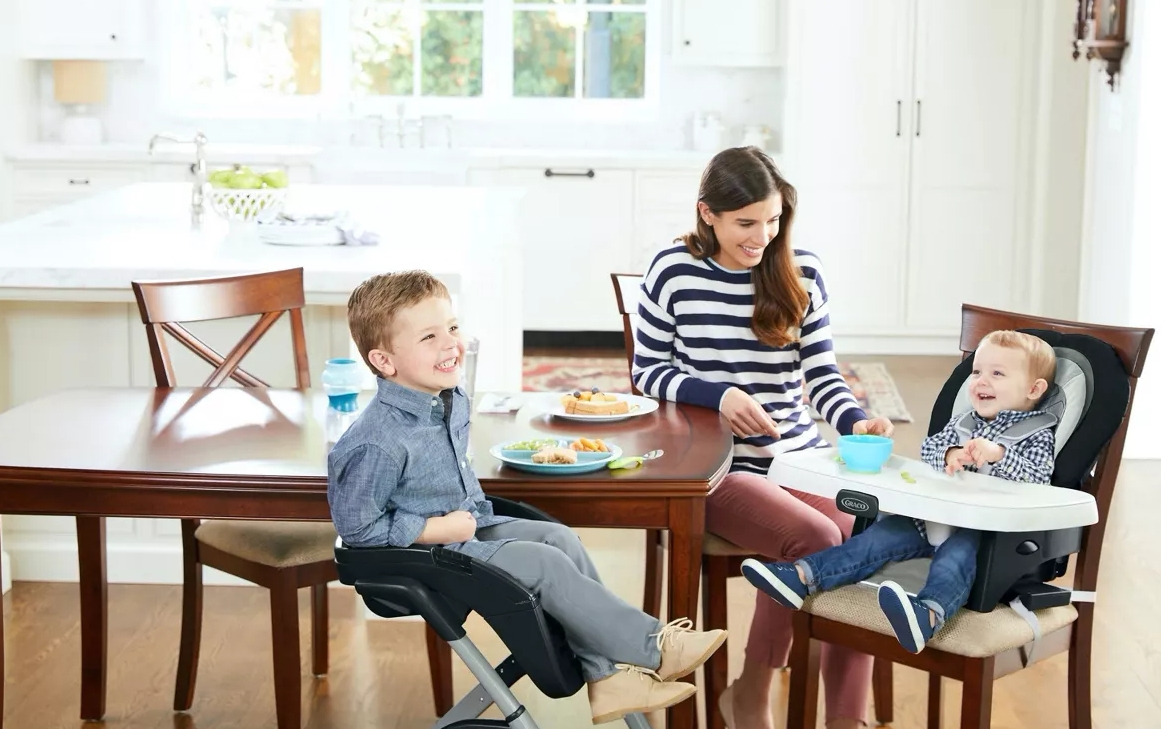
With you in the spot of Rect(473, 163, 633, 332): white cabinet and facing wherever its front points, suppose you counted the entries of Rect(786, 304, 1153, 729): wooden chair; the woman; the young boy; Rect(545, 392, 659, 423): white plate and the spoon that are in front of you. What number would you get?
5

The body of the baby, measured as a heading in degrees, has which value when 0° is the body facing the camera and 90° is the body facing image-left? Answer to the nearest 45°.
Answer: approximately 45°

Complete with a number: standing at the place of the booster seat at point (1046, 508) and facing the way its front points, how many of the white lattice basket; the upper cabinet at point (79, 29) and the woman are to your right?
3

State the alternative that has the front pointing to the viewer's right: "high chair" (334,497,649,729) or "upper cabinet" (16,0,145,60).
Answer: the high chair

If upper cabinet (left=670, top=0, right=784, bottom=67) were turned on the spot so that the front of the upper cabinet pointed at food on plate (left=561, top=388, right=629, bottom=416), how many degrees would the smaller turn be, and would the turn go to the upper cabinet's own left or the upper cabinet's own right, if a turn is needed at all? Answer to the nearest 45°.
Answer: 0° — it already faces it

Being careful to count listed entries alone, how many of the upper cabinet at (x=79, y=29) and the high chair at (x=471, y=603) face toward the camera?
1

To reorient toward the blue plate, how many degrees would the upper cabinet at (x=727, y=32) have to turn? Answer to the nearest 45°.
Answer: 0° — it already faces it

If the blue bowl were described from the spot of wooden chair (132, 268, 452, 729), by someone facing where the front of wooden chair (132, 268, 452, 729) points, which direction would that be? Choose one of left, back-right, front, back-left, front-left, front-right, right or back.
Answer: front

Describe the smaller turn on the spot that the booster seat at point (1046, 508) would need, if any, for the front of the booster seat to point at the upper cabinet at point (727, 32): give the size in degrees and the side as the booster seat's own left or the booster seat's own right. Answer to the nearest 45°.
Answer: approximately 135° to the booster seat's own right

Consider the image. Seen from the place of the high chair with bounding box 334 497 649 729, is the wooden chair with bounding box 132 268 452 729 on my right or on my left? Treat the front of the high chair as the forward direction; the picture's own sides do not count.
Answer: on my left

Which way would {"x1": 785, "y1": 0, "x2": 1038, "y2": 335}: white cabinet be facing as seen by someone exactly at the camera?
facing the viewer

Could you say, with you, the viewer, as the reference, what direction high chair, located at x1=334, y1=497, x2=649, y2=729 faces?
facing to the right of the viewer

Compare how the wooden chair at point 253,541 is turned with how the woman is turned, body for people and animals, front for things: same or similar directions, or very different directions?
same or similar directions

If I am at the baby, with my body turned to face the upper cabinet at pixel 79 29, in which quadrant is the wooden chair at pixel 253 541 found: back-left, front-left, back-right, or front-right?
front-left

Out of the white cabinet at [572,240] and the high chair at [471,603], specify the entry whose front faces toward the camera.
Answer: the white cabinet

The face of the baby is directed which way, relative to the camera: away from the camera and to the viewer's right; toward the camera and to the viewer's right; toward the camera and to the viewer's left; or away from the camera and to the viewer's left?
toward the camera and to the viewer's left
